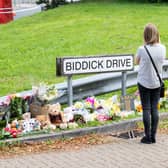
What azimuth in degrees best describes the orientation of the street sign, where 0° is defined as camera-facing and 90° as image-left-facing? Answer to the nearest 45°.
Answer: approximately 315°

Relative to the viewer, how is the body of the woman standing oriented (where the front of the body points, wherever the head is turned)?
away from the camera

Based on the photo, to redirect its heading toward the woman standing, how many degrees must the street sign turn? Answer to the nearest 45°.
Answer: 0° — it already faces them

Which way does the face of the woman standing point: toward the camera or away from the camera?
away from the camera

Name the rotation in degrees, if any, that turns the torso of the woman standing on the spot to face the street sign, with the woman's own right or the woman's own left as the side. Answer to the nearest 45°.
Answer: approximately 45° to the woman's own left

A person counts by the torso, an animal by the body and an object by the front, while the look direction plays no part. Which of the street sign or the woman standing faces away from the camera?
the woman standing

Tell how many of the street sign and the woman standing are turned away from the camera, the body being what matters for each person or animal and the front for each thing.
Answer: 1
